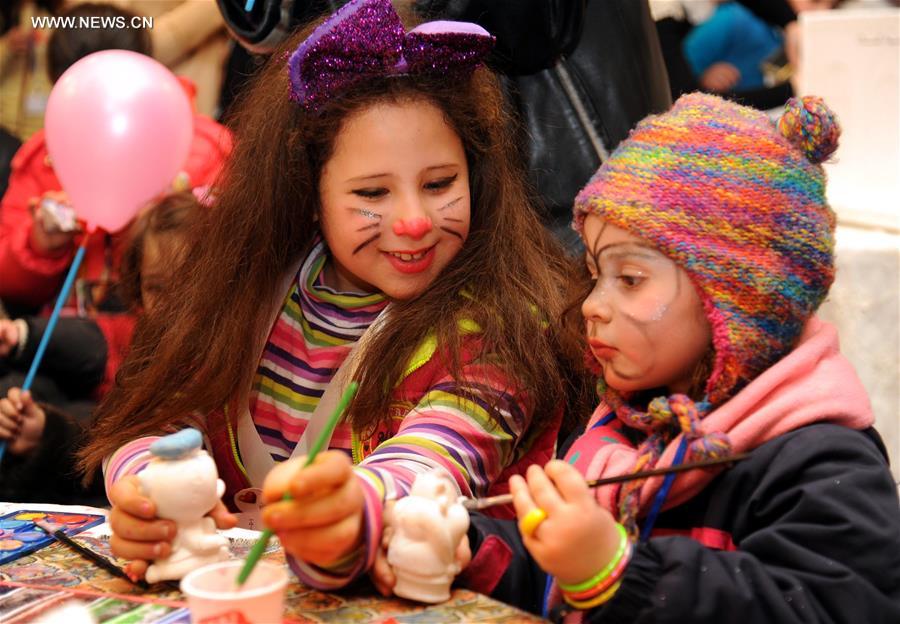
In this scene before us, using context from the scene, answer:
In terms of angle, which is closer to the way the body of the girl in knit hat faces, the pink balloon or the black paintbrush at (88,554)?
the black paintbrush

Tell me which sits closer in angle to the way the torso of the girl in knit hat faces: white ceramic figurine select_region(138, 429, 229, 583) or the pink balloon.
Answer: the white ceramic figurine

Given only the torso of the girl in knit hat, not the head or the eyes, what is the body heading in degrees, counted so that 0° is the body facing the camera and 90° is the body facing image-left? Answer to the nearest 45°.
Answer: approximately 45°

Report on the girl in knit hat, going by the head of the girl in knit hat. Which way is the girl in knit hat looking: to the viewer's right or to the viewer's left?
to the viewer's left

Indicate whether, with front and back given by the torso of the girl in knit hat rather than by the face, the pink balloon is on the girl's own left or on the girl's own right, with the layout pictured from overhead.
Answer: on the girl's own right

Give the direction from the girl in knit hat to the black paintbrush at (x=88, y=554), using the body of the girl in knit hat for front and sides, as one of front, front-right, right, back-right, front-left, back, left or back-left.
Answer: front-right

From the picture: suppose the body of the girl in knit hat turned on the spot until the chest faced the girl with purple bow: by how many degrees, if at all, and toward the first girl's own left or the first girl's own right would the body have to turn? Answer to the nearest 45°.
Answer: approximately 90° to the first girl's own right
